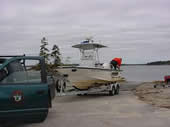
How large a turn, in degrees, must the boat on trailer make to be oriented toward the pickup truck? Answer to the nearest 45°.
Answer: approximately 45° to its left

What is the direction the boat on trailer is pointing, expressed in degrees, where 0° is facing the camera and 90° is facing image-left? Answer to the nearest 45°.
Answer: approximately 45°
